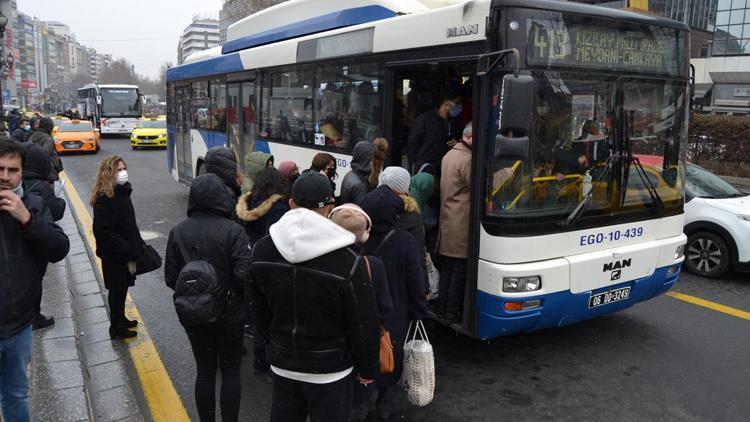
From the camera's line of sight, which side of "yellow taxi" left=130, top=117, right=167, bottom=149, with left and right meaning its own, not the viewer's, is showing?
front

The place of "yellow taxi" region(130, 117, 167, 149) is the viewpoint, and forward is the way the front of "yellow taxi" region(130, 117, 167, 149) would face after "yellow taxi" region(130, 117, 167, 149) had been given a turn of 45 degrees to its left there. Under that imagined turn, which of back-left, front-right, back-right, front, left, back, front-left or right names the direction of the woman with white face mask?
front-right

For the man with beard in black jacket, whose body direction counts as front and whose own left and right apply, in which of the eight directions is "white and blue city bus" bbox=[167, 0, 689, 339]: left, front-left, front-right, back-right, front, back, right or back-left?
left

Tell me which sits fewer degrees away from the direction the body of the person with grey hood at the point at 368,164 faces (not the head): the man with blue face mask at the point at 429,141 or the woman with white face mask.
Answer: the man with blue face mask

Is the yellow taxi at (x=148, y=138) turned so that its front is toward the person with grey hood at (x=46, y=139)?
yes

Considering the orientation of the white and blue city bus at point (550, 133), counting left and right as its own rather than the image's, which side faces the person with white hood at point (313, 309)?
right

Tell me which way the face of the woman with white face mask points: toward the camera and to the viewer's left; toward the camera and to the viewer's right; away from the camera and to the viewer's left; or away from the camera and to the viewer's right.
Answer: toward the camera and to the viewer's right

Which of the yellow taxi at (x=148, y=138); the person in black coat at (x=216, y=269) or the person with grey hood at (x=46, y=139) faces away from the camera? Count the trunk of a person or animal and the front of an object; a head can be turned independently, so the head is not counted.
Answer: the person in black coat

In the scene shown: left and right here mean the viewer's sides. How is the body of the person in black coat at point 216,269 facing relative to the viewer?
facing away from the viewer

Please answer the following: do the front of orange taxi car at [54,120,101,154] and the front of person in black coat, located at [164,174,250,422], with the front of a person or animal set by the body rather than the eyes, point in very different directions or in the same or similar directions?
very different directions
